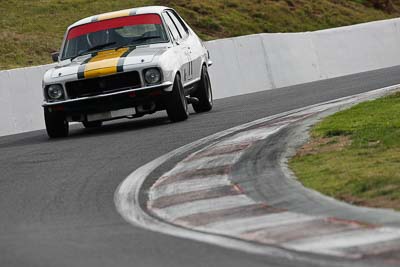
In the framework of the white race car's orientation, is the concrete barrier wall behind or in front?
behind

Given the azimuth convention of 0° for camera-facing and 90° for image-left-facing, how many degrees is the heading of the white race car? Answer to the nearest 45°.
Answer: approximately 0°
